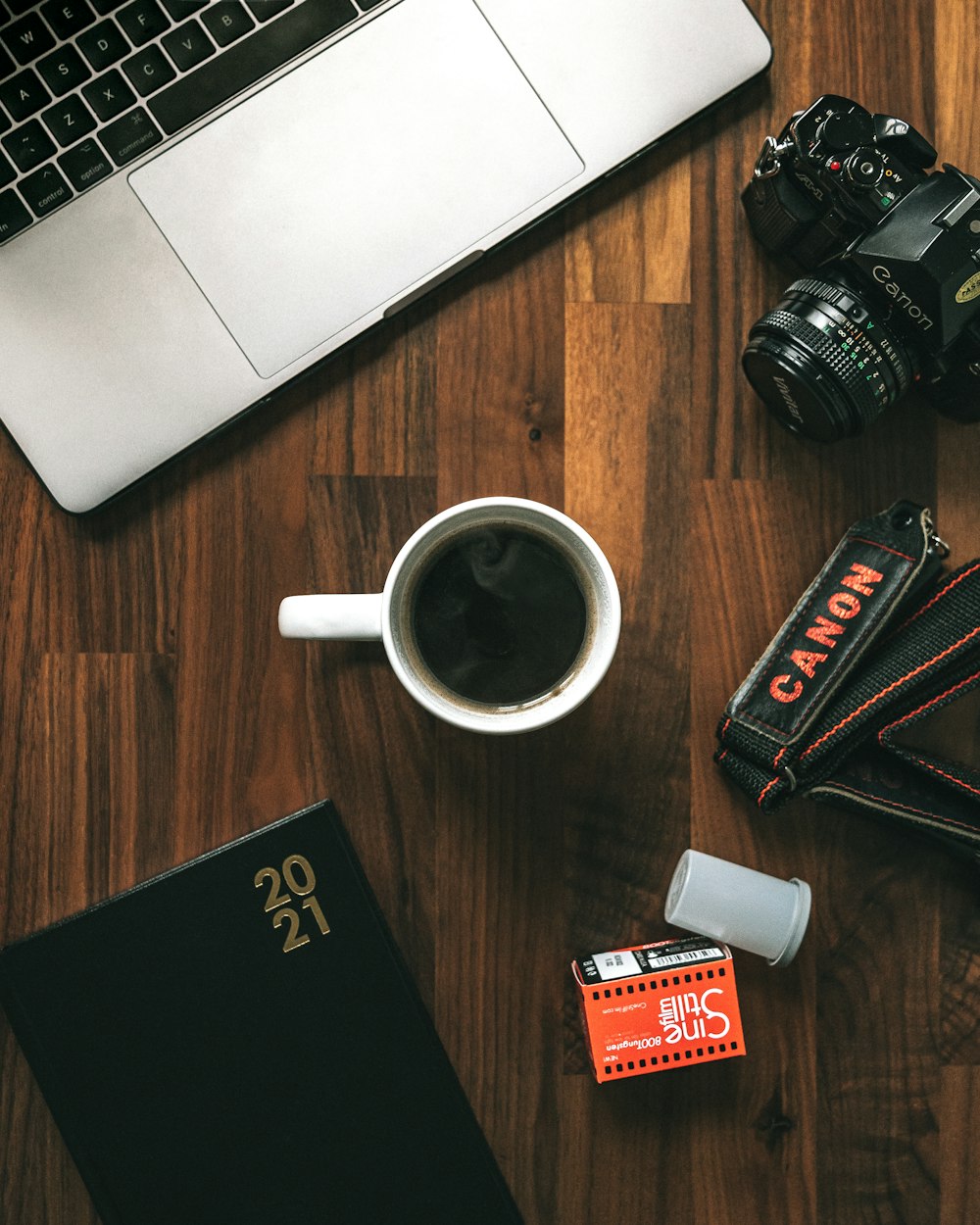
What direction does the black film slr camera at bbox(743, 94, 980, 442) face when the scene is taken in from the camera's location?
facing the viewer and to the left of the viewer

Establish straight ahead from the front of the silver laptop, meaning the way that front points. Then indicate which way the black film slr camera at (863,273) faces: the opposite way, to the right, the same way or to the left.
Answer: to the right

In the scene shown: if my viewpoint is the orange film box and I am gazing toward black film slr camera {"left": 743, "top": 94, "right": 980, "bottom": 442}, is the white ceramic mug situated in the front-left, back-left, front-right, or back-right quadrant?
front-left

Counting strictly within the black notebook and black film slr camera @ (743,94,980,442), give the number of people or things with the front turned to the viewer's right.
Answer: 0

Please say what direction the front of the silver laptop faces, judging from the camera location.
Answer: facing the viewer and to the right of the viewer

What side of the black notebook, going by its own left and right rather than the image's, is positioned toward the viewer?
front
